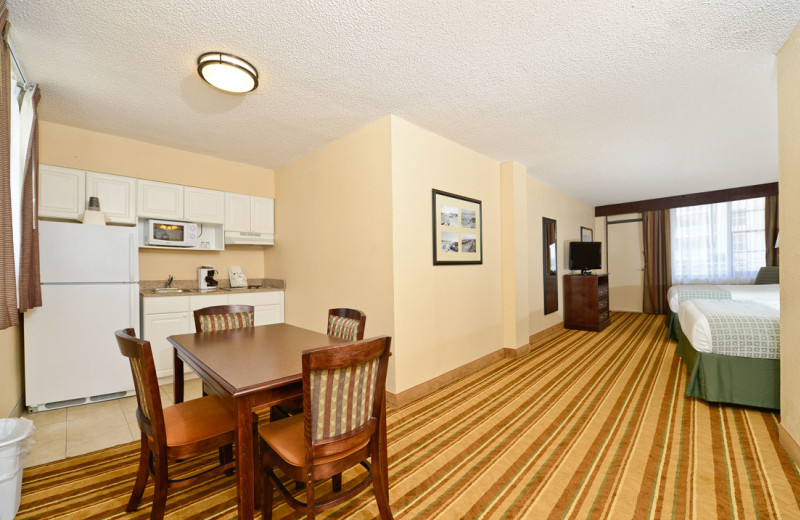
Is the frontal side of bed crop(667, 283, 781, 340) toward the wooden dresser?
yes

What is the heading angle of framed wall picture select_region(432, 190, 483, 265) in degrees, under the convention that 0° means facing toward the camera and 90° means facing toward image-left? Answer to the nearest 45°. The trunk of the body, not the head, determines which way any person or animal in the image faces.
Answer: approximately 315°

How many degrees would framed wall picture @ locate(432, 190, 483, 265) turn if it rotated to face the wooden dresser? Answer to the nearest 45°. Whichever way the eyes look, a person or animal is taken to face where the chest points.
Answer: approximately 90° to its left

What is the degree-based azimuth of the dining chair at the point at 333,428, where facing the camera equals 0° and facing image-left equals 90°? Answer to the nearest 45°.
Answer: approximately 135°

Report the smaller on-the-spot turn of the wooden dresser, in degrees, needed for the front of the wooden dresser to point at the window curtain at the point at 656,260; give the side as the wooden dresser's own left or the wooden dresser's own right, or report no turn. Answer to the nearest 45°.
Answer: approximately 45° to the wooden dresser's own left

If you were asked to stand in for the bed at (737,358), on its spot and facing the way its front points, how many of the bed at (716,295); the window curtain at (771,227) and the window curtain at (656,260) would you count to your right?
3

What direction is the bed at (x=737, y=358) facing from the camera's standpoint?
to the viewer's left

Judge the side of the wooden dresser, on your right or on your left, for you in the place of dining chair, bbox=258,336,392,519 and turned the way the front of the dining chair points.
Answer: on your right

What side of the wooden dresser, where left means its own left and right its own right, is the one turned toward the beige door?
left

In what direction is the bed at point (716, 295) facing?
to the viewer's left
